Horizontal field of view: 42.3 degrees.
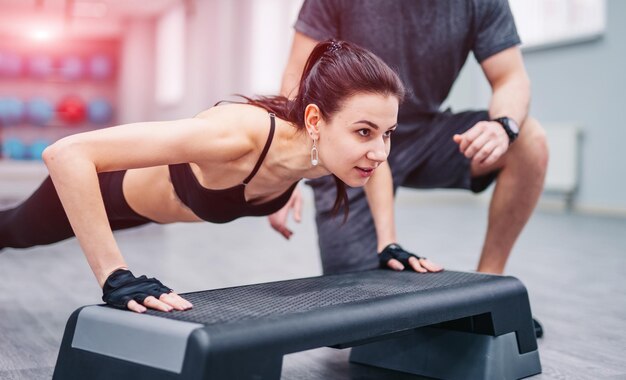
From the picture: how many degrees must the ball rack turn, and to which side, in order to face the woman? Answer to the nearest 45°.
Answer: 0° — it already faces them

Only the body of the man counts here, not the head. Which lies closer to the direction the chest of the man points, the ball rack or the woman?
the woman

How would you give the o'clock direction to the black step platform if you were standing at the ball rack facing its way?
The black step platform is roughly at 12 o'clock from the ball rack.

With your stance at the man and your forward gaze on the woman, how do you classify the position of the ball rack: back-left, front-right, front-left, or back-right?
back-right

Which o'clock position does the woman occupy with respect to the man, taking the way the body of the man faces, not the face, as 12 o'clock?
The woman is roughly at 1 o'clock from the man.

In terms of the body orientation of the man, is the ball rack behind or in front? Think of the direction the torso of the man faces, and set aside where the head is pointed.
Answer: behind

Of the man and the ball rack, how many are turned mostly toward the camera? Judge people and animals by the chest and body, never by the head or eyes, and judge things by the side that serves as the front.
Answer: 2

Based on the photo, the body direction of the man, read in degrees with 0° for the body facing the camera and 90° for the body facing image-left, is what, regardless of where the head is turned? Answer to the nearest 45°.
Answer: approximately 0°

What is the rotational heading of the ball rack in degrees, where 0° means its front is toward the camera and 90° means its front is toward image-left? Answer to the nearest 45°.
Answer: approximately 0°
